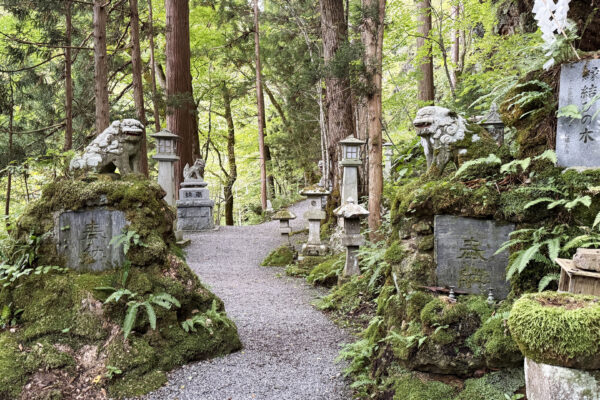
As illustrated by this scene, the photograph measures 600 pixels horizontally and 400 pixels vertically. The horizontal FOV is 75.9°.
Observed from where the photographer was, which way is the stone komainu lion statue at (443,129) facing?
facing to the left of the viewer

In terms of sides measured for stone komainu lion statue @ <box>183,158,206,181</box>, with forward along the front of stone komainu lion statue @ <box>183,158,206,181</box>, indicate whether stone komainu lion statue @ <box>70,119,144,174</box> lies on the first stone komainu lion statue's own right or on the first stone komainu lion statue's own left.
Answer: on the first stone komainu lion statue's own right

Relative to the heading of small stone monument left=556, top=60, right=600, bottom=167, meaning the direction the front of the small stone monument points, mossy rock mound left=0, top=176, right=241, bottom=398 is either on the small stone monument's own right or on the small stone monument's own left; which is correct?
on the small stone monument's own right

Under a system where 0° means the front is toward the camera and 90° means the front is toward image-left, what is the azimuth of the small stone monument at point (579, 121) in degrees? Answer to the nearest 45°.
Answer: approximately 0°

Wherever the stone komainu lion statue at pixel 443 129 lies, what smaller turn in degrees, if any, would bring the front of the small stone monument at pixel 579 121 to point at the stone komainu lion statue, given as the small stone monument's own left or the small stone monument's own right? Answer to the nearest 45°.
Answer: approximately 90° to the small stone monument's own right

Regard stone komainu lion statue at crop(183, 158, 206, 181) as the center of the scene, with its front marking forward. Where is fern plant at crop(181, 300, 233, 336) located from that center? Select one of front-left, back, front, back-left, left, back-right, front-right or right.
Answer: right

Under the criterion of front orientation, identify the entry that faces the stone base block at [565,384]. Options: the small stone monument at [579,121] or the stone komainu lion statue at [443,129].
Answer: the small stone monument

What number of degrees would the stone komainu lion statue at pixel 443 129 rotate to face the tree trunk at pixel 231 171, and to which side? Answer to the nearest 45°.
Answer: approximately 45° to its right

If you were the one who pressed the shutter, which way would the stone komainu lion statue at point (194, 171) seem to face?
facing to the right of the viewer

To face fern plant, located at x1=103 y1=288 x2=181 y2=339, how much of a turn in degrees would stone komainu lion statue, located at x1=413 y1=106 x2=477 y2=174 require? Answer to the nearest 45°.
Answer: approximately 45° to its left
